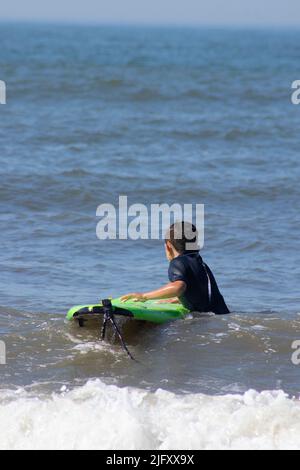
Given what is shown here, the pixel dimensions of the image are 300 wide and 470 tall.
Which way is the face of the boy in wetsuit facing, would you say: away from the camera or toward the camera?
away from the camera

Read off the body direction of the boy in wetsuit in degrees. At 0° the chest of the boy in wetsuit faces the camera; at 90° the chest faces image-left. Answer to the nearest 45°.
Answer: approximately 135°
